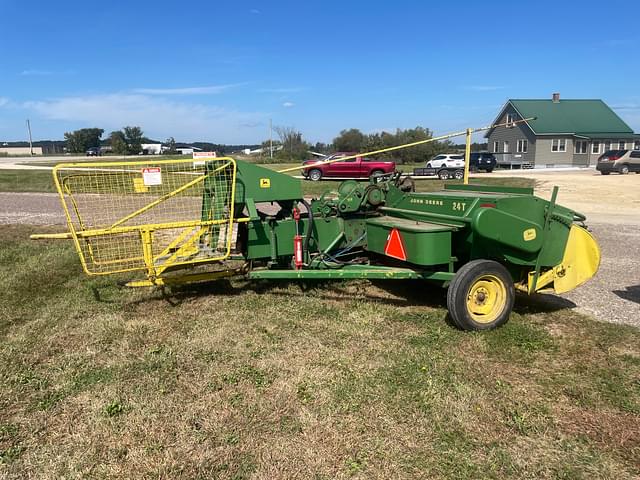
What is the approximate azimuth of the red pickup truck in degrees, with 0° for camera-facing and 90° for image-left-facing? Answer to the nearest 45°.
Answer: approximately 90°

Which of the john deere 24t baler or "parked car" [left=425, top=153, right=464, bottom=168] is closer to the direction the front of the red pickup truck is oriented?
the john deere 24t baler

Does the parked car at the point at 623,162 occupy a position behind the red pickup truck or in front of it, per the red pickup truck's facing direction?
behind

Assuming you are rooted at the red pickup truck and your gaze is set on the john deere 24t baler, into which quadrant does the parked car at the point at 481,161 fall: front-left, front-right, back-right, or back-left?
back-left

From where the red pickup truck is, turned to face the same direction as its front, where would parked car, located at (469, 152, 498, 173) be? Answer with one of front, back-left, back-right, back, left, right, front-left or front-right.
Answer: back-right

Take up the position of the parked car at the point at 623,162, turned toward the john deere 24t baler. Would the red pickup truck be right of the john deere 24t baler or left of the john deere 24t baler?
right
